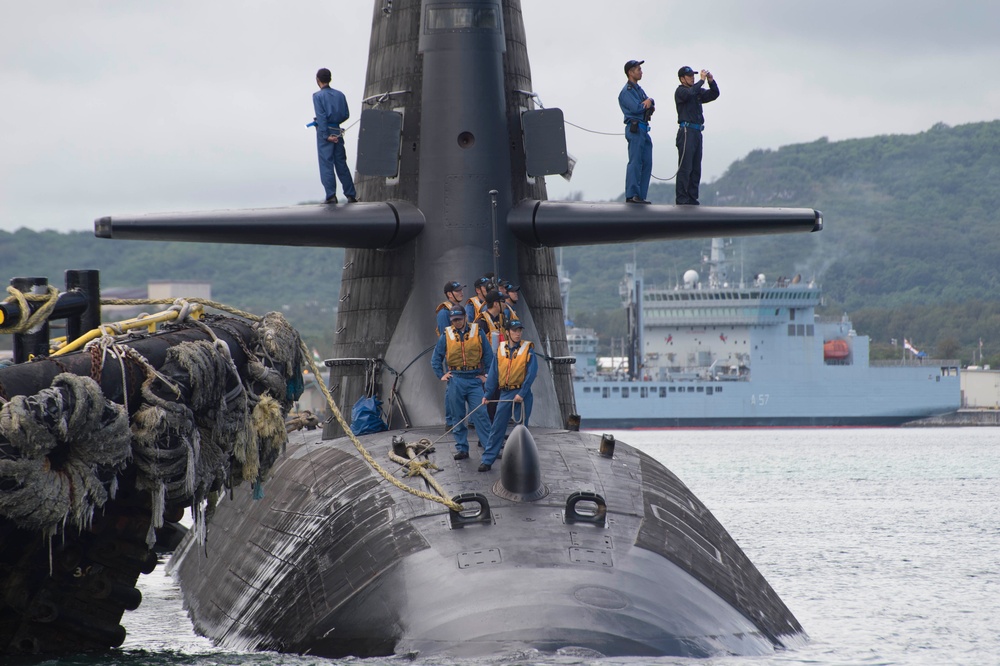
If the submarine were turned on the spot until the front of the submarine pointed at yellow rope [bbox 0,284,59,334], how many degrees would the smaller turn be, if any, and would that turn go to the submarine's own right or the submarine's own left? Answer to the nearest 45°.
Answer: approximately 45° to the submarine's own right

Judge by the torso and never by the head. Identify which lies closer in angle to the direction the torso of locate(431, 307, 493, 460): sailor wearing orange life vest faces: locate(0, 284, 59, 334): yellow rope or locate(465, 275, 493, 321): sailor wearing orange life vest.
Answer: the yellow rope

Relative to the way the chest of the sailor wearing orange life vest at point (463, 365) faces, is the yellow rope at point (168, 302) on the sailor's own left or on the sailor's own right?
on the sailor's own right

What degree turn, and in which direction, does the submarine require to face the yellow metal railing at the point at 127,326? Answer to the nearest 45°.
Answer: approximately 45° to its right

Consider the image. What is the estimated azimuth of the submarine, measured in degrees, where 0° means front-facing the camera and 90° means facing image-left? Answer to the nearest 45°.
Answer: approximately 0°

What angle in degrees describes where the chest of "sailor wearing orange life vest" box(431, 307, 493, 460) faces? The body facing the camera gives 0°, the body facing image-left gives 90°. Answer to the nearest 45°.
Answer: approximately 0°

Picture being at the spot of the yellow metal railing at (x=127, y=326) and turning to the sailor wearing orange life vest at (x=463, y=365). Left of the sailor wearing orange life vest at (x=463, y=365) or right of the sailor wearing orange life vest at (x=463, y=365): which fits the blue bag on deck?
left
